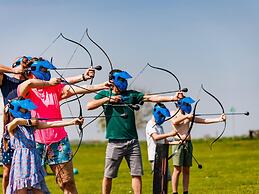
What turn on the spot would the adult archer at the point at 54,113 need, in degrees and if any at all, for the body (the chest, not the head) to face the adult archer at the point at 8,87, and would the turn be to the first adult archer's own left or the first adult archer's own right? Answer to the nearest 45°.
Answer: approximately 135° to the first adult archer's own right

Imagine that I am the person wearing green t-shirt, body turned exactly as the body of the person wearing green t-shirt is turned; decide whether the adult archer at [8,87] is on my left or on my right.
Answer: on my right

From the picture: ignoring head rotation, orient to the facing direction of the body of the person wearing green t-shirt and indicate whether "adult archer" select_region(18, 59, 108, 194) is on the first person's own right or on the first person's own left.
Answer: on the first person's own right

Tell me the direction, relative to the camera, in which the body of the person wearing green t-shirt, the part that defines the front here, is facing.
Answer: toward the camera

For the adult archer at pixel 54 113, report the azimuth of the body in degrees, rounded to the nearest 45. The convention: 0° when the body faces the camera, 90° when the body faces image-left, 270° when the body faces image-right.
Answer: approximately 315°

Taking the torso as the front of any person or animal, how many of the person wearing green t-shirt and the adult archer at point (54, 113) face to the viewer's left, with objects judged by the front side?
0

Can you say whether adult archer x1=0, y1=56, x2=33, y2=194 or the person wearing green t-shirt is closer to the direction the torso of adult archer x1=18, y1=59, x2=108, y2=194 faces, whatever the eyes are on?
the person wearing green t-shirt
